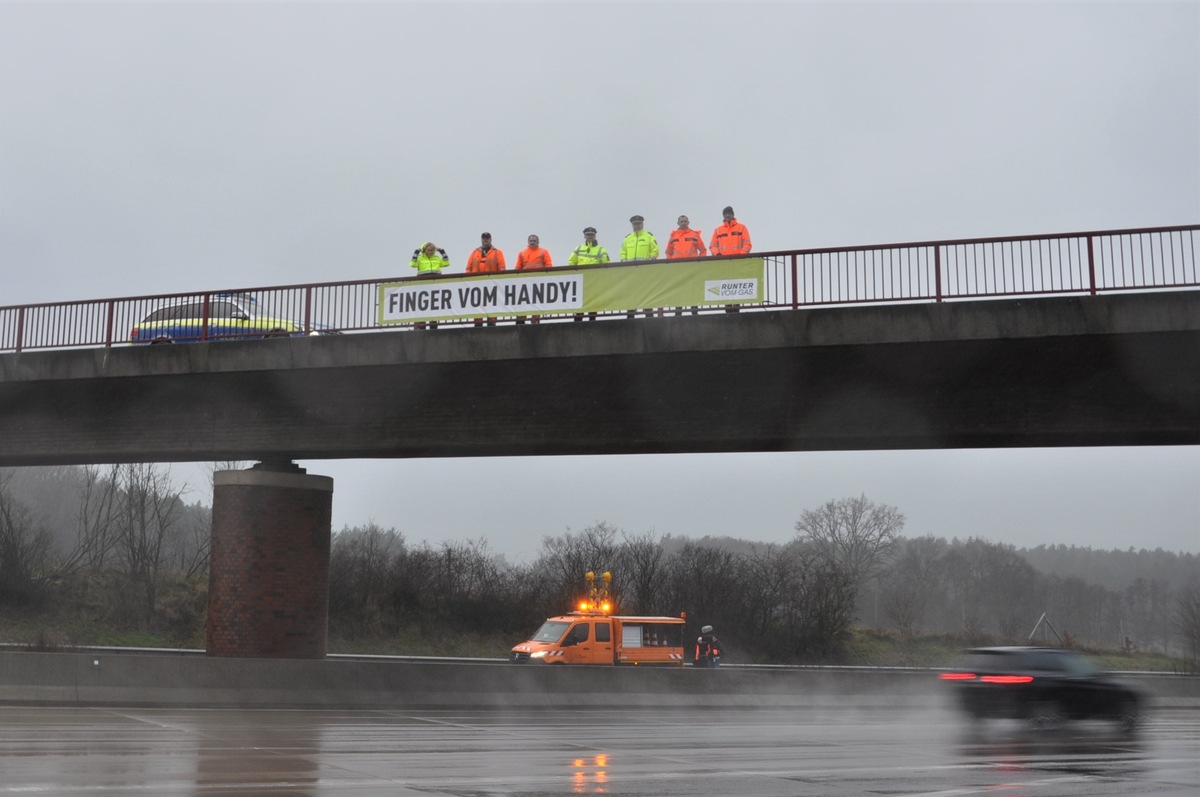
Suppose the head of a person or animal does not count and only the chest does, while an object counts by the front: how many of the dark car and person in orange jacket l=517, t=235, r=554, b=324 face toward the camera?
1

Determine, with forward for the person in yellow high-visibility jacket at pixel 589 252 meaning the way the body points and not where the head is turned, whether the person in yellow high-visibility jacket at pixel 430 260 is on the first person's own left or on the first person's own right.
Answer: on the first person's own right

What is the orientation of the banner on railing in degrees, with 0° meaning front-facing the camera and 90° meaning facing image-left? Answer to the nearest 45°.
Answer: approximately 0°

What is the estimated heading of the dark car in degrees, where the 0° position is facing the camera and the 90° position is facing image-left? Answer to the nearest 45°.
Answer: approximately 225°

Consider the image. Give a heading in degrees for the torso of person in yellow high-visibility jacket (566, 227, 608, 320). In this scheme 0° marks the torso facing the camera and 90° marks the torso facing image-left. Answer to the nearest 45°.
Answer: approximately 0°

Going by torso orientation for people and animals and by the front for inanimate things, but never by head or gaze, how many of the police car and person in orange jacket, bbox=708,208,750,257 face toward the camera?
1
